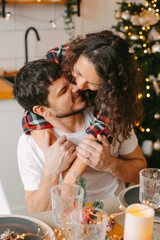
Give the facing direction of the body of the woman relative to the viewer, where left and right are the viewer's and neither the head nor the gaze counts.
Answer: facing the viewer and to the left of the viewer

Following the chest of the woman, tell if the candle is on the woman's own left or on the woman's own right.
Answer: on the woman's own left

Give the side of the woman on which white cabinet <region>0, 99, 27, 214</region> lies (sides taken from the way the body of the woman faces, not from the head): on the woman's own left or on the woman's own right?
on the woman's own right

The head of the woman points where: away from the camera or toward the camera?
toward the camera

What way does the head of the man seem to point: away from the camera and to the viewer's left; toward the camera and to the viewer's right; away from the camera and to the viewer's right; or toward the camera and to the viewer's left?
toward the camera and to the viewer's right
